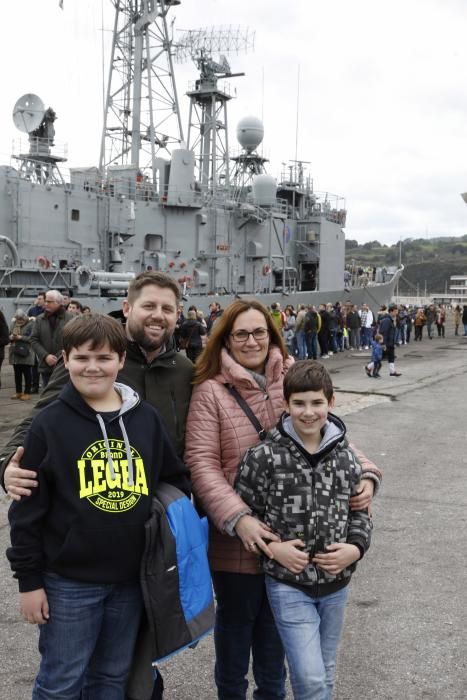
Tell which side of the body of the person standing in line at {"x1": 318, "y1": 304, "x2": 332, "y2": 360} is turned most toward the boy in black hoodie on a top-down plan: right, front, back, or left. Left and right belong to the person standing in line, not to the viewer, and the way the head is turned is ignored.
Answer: left

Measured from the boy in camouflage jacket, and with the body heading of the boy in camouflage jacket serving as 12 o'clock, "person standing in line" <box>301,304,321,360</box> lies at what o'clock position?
The person standing in line is roughly at 6 o'clock from the boy in camouflage jacket.

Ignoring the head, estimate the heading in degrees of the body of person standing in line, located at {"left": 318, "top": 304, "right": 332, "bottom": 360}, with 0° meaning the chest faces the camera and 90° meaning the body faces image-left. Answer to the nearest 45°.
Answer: approximately 90°
